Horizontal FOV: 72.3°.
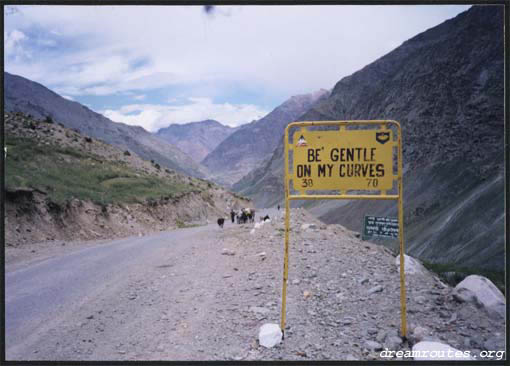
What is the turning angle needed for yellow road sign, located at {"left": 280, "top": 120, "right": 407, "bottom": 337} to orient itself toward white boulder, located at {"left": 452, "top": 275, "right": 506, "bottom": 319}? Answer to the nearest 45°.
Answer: approximately 135° to its left

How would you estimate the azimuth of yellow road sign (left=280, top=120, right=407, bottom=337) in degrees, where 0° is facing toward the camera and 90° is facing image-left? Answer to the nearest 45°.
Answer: approximately 0°

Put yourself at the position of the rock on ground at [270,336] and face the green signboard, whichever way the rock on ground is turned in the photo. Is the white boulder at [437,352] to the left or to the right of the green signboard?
right
